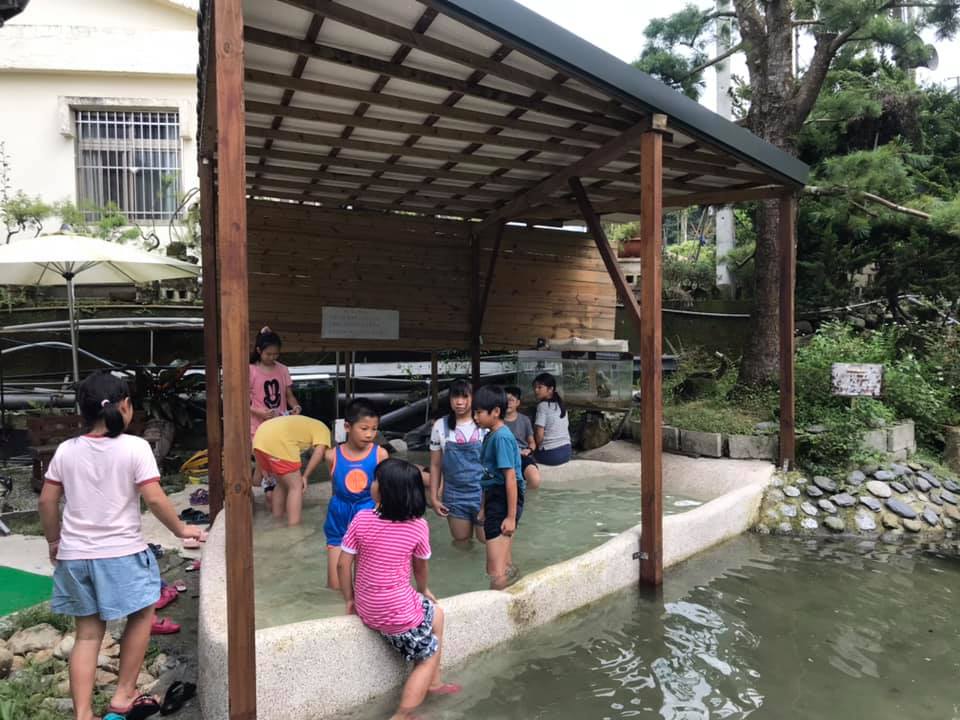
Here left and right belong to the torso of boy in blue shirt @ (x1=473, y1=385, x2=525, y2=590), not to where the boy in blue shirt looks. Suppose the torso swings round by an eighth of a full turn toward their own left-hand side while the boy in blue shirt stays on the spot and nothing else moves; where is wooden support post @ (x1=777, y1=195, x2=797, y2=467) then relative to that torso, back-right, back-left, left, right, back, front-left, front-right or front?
back

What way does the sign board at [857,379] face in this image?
toward the camera

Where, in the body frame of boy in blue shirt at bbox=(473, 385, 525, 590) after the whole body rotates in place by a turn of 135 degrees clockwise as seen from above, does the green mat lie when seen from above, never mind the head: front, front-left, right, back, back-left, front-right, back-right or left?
back-left

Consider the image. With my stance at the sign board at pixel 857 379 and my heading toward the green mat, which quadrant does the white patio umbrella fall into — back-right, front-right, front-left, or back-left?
front-right

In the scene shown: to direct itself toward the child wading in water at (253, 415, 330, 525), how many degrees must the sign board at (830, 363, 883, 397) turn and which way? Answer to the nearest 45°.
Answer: approximately 45° to its right

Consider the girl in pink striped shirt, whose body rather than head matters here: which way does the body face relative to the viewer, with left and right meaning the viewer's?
facing away from the viewer and to the right of the viewer

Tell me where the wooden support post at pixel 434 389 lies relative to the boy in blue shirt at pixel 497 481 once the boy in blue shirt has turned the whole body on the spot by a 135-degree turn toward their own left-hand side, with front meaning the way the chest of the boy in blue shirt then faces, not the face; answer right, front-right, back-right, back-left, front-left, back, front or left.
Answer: back-left

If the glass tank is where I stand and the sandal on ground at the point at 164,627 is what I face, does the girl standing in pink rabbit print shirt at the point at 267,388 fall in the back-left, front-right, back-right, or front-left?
front-right

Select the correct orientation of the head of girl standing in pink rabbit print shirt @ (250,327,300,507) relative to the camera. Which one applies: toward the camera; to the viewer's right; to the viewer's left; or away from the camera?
toward the camera

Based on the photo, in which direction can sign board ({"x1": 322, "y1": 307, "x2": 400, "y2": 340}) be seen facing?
toward the camera

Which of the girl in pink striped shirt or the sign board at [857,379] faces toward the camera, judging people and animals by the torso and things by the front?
the sign board

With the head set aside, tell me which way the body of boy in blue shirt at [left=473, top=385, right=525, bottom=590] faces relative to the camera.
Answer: to the viewer's left

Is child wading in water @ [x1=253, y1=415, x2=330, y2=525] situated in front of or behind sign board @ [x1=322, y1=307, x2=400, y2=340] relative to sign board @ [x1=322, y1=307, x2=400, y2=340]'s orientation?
in front

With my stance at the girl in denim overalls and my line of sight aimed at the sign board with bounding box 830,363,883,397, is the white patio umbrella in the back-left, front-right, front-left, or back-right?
back-left

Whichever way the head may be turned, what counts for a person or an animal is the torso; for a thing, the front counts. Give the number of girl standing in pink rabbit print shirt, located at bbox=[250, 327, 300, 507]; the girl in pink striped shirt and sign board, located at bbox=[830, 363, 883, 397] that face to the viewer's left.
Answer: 0

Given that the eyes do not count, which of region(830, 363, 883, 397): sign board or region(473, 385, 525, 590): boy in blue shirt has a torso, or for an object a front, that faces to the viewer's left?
the boy in blue shirt
